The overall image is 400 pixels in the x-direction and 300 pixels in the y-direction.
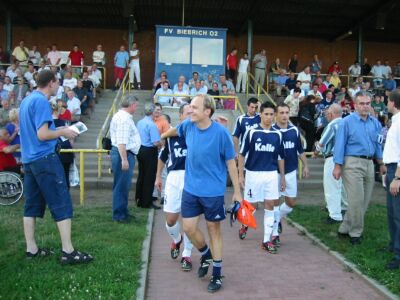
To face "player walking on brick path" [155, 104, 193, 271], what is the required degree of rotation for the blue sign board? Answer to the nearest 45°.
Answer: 0° — it already faces them

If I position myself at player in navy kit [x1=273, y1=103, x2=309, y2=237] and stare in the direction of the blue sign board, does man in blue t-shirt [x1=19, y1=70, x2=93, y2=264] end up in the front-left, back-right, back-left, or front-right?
back-left

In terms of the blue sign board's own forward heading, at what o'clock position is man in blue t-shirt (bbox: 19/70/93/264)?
The man in blue t-shirt is roughly at 12 o'clock from the blue sign board.

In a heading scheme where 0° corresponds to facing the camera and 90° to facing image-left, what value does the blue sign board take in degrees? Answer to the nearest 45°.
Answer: approximately 0°

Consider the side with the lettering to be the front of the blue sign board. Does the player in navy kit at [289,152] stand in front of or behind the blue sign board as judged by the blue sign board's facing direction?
in front

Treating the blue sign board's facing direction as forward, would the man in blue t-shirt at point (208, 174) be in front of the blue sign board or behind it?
in front

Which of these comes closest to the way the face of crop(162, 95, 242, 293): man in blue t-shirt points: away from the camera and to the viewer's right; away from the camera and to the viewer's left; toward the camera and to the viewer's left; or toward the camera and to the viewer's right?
toward the camera and to the viewer's left
